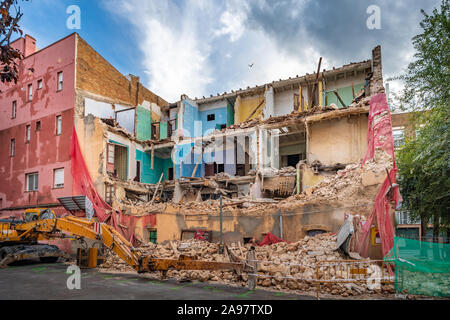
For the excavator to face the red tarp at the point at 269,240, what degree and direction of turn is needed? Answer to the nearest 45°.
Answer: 0° — it already faces it

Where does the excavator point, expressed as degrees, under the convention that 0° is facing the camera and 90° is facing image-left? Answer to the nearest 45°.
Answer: approximately 270°

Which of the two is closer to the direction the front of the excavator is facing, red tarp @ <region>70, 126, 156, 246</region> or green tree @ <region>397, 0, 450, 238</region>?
the green tree

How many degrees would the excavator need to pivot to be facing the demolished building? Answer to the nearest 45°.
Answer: approximately 45° to its left

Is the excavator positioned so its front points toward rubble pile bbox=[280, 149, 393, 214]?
yes

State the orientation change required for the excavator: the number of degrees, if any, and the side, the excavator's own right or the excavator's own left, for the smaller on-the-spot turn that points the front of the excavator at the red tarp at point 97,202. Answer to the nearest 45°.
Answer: approximately 90° to the excavator's own left
